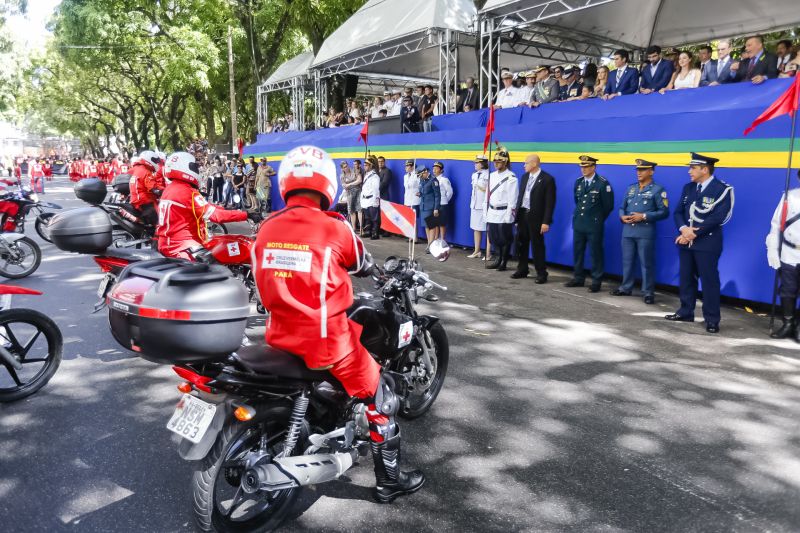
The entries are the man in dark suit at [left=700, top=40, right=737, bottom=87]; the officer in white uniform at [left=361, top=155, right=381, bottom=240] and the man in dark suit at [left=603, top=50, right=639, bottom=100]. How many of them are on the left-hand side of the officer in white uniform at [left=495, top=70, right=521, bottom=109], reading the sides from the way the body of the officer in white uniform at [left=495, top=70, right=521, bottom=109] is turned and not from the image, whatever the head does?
2

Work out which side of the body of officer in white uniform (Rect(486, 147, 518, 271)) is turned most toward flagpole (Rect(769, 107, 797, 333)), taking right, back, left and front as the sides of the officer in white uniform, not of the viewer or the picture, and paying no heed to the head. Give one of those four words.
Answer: left

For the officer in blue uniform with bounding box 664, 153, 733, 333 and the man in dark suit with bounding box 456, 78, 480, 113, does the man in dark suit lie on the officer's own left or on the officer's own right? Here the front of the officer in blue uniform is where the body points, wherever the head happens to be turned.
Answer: on the officer's own right

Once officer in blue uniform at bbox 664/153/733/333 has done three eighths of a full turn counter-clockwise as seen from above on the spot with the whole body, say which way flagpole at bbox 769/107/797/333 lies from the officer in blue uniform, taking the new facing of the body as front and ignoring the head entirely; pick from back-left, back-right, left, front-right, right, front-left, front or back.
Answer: front

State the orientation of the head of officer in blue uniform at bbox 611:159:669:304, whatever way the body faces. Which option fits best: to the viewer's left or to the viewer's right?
to the viewer's left

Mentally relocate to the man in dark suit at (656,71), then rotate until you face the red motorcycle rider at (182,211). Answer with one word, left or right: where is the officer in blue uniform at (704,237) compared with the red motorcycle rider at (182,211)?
left
